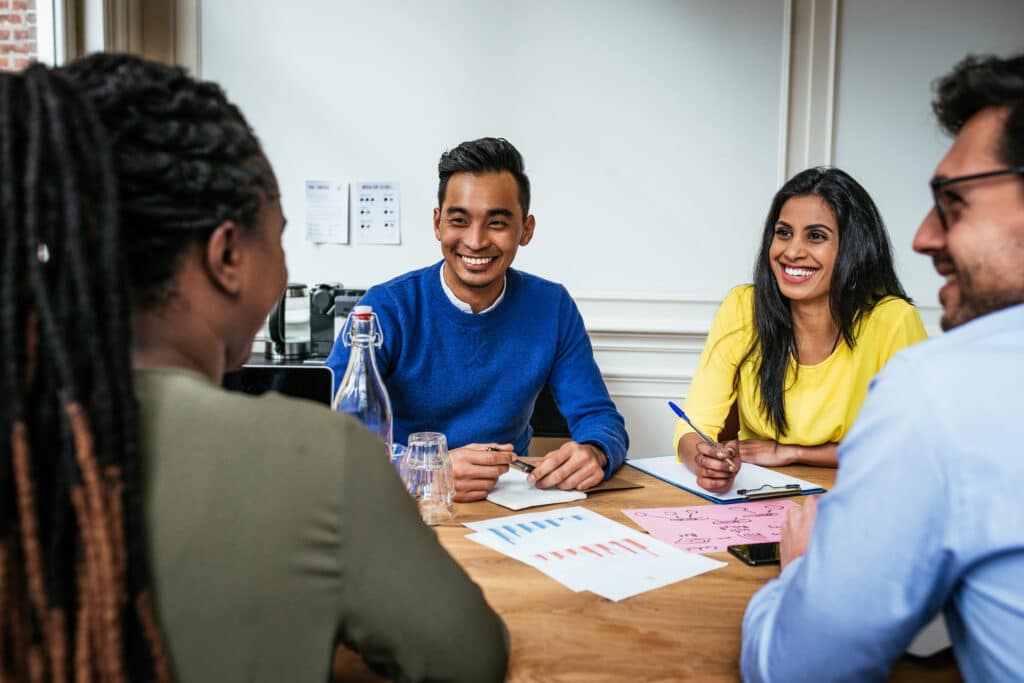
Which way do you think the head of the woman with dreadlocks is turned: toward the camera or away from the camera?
away from the camera

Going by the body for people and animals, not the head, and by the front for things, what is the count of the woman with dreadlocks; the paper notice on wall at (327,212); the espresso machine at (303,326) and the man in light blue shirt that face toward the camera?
2

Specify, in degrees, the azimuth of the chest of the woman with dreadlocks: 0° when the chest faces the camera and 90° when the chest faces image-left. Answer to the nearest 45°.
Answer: approximately 225°

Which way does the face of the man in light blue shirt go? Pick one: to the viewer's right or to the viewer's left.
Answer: to the viewer's left

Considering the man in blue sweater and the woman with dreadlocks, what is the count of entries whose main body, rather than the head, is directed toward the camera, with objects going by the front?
1

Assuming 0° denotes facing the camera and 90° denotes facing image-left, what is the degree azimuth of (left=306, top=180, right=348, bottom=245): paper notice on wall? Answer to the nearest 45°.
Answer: approximately 0°
